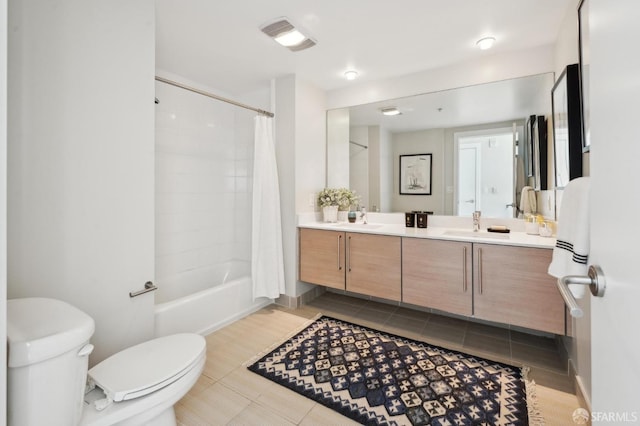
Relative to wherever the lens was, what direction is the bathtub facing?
facing the viewer and to the right of the viewer

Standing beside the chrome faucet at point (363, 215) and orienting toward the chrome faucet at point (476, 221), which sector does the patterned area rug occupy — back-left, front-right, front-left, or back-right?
front-right

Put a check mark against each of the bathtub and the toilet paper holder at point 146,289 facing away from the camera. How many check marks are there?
0

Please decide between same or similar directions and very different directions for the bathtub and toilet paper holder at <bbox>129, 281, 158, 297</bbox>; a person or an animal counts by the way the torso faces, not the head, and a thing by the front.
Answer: same or similar directions

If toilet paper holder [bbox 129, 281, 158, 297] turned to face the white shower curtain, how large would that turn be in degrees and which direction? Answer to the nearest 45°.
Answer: approximately 90° to its left

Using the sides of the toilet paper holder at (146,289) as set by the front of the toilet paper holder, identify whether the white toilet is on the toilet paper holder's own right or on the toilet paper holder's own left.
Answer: on the toilet paper holder's own right

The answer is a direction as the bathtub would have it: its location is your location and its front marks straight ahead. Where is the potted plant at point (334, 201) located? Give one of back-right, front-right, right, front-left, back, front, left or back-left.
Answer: front-left
